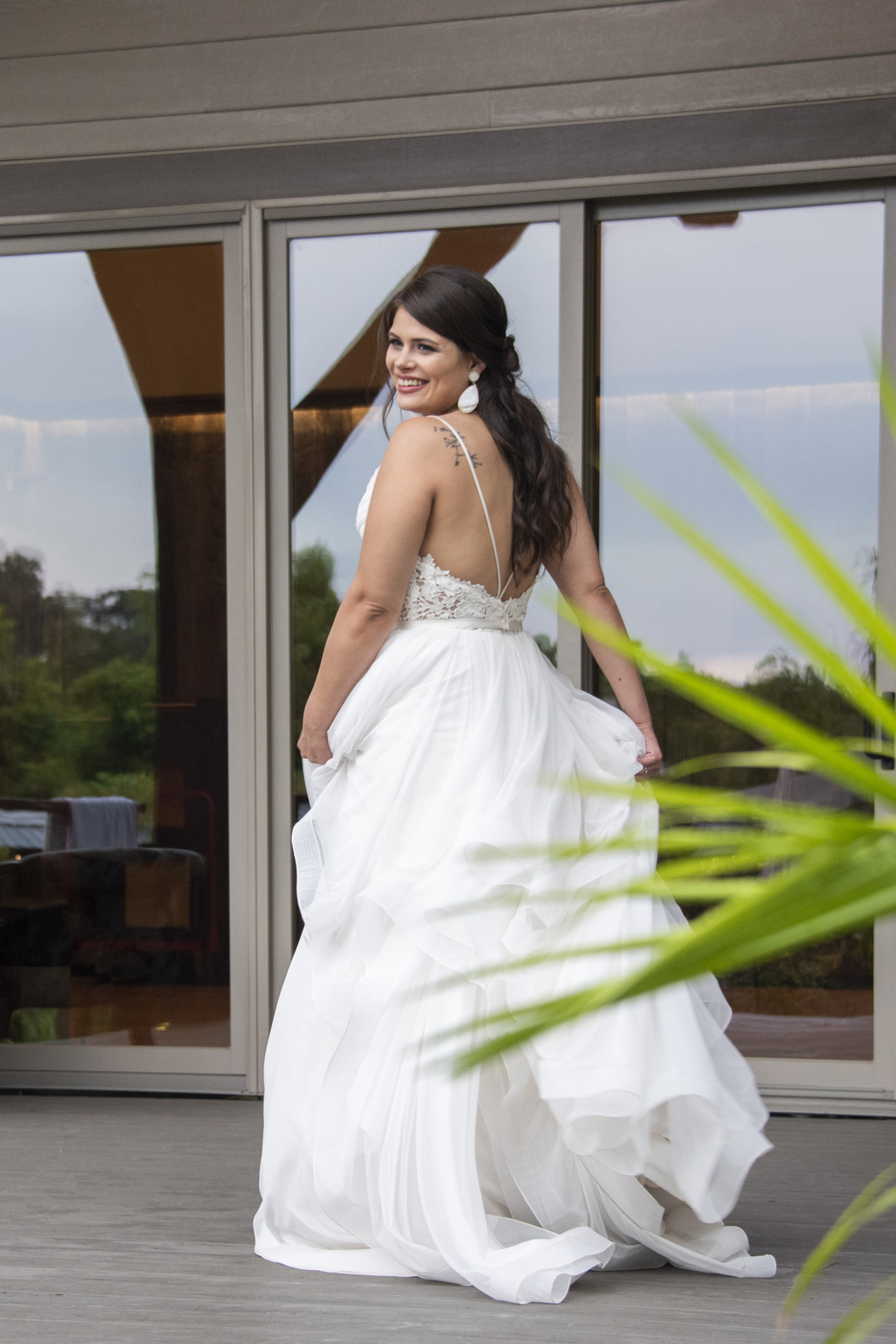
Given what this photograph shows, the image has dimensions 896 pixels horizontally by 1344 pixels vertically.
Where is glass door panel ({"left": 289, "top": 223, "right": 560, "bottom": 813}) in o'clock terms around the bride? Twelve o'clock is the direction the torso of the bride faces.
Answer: The glass door panel is roughly at 1 o'clock from the bride.

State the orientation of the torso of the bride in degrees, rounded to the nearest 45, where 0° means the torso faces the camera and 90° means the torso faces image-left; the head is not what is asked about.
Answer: approximately 135°

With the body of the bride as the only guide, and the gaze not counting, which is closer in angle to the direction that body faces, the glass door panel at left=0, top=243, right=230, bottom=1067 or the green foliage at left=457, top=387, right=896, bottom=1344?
the glass door panel

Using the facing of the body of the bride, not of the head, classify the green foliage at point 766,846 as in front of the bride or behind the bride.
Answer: behind

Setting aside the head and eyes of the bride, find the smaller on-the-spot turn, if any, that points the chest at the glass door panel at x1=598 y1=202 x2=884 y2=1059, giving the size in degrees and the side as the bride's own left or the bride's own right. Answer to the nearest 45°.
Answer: approximately 90° to the bride's own right

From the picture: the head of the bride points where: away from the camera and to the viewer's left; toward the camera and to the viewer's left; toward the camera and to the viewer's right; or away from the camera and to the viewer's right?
toward the camera and to the viewer's left

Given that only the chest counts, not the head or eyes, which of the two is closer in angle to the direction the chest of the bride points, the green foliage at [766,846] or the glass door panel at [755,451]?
the glass door panel

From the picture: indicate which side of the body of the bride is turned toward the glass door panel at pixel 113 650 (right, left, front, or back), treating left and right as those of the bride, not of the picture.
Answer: front
